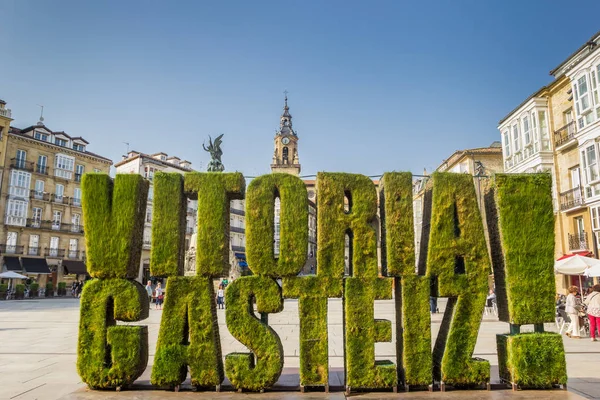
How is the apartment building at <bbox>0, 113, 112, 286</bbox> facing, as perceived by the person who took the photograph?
facing the viewer and to the right of the viewer

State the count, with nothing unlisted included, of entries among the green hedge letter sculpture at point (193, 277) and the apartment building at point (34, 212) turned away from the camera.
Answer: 0

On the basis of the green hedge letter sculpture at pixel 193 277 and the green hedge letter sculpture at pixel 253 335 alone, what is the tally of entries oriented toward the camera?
2

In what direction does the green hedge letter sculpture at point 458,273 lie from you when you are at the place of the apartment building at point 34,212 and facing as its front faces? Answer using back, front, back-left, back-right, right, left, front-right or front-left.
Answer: front-right

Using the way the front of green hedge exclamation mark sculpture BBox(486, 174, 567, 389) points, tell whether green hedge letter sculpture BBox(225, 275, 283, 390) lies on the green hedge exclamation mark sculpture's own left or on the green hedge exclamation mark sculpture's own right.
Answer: on the green hedge exclamation mark sculpture's own right

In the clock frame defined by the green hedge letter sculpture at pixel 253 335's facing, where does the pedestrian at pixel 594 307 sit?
The pedestrian is roughly at 8 o'clock from the green hedge letter sculpture.

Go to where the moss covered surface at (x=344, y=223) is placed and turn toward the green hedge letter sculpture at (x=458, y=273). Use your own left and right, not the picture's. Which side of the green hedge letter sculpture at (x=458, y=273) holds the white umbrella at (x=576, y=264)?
left

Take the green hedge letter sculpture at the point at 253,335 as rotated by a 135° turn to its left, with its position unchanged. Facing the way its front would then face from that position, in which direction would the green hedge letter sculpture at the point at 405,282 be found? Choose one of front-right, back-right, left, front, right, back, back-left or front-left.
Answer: front-right

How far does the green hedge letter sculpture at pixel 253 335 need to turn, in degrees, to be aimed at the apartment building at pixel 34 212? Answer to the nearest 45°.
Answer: approximately 135° to its right
